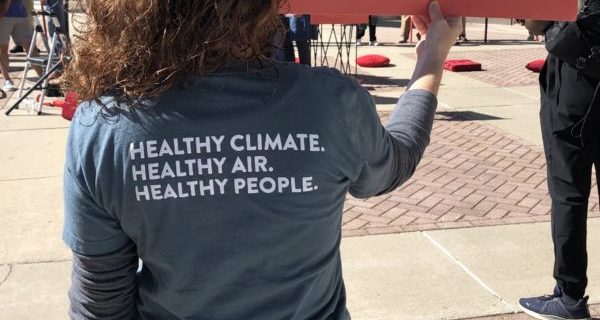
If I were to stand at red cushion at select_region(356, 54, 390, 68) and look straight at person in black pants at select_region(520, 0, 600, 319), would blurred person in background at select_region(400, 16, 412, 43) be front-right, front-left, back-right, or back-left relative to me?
back-left

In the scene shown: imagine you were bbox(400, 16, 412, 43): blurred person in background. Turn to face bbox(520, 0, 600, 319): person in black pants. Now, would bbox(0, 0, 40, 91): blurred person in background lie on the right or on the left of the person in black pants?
right

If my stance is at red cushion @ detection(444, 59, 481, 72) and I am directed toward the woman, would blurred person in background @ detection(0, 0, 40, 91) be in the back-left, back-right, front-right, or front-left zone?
front-right

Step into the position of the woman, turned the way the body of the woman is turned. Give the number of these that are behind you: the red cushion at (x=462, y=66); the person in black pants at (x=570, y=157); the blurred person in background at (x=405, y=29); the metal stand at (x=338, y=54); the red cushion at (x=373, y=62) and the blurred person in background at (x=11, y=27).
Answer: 0

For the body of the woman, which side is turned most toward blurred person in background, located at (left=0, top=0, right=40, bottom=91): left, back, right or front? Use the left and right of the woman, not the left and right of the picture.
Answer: front

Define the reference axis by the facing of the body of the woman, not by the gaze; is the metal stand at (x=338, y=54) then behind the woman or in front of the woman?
in front

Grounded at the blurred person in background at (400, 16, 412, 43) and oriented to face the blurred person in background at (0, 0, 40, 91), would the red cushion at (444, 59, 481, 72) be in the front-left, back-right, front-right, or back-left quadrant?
front-left

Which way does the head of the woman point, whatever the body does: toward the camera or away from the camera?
away from the camera

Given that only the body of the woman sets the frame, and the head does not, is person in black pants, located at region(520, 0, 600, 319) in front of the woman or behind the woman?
in front

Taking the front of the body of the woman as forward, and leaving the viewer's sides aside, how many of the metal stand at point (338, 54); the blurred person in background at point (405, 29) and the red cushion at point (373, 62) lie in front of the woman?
3

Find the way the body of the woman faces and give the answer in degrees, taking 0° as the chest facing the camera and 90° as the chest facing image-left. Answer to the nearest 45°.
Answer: approximately 180°

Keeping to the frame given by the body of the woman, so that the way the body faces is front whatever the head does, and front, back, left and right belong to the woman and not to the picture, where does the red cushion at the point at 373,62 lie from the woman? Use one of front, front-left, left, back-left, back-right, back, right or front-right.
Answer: front

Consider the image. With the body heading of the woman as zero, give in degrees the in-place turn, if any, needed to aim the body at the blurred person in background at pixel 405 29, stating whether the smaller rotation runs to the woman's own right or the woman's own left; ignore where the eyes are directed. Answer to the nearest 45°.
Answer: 0° — they already face them
